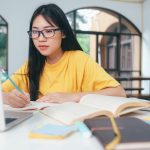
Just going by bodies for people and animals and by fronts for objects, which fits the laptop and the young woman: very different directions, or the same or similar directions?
very different directions

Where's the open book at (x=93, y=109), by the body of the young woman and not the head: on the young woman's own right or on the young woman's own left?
on the young woman's own left

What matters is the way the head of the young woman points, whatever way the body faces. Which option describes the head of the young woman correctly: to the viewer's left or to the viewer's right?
to the viewer's left

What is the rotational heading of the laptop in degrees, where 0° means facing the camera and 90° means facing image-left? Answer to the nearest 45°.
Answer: approximately 225°

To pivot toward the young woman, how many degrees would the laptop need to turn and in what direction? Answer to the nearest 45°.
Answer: approximately 45° to its left
